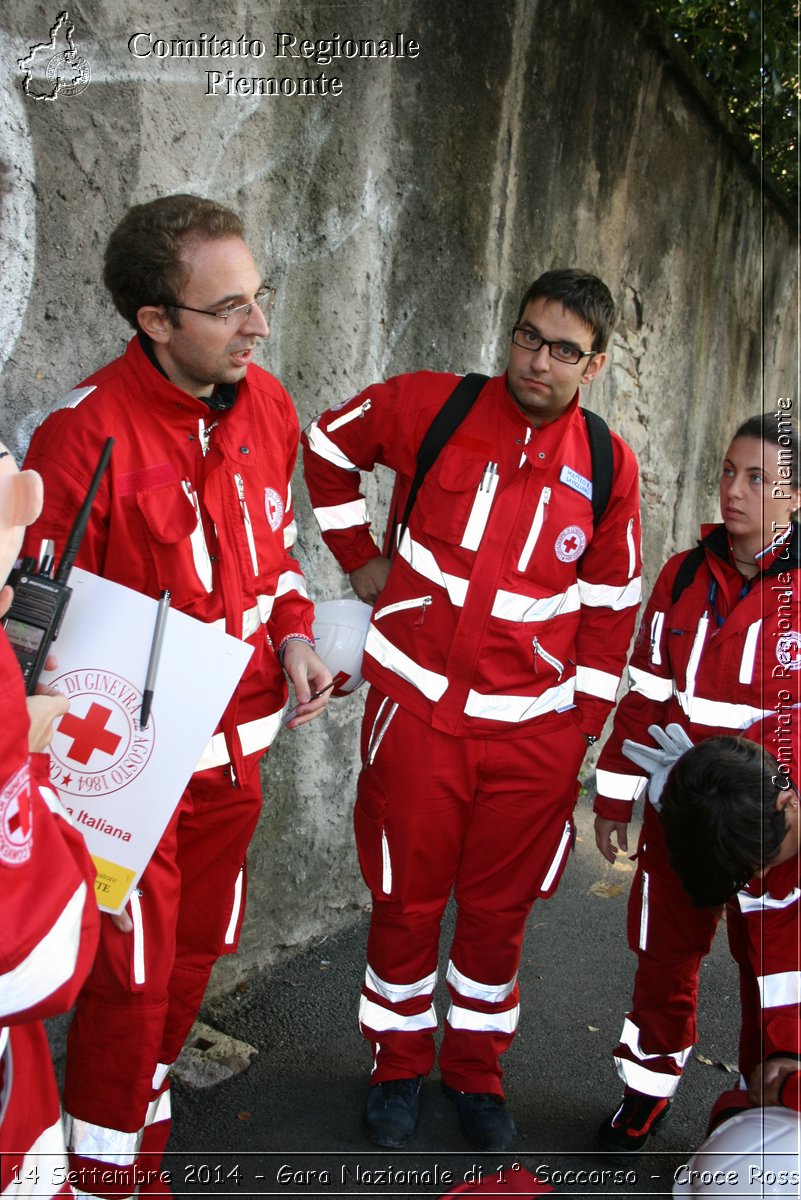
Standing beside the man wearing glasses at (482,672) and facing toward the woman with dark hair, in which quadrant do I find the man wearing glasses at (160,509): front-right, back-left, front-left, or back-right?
back-right

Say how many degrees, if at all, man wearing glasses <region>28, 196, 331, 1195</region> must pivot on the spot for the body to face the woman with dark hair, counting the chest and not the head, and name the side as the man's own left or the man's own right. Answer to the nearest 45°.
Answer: approximately 45° to the man's own left

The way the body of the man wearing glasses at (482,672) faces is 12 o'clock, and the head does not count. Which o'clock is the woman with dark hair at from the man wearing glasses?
The woman with dark hair is roughly at 9 o'clock from the man wearing glasses.

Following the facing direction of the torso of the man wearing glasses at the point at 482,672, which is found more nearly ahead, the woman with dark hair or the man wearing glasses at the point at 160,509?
the man wearing glasses

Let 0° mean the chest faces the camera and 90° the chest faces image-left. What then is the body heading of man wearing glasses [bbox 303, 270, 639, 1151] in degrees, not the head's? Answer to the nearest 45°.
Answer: approximately 0°
